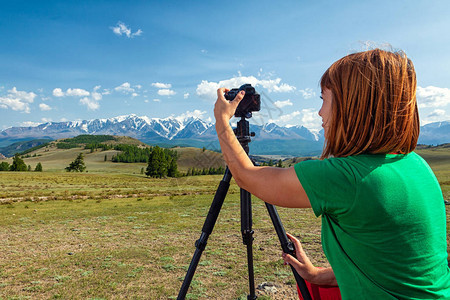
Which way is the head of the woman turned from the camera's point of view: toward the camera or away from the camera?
away from the camera

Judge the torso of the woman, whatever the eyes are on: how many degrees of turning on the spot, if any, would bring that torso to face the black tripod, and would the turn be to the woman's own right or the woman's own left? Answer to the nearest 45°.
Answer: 0° — they already face it

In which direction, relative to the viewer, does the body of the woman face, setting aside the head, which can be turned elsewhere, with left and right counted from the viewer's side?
facing away from the viewer and to the left of the viewer
